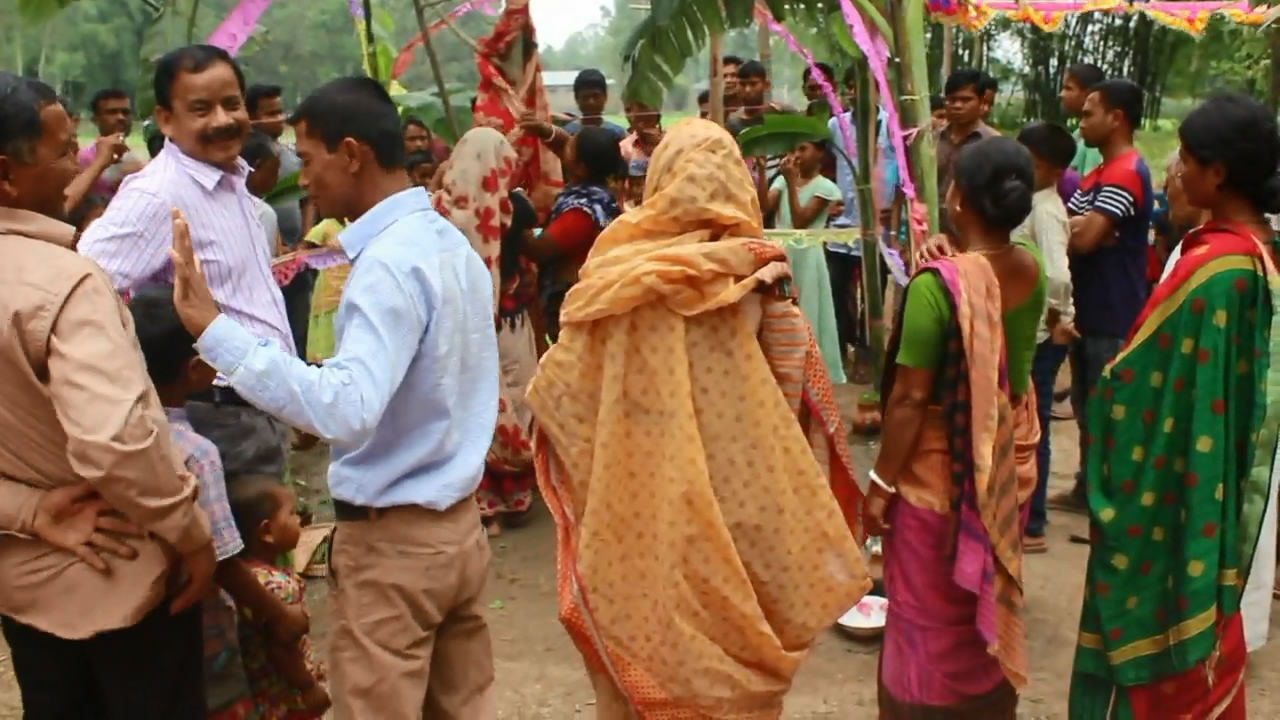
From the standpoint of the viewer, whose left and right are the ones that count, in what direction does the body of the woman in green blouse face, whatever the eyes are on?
facing away from the viewer and to the left of the viewer

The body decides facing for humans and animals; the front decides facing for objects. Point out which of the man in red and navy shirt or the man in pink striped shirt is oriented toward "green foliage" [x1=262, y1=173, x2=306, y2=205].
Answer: the man in red and navy shirt

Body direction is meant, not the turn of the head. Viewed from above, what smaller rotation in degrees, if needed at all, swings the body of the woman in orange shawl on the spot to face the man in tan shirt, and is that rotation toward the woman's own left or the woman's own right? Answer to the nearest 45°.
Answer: approximately 135° to the woman's own left

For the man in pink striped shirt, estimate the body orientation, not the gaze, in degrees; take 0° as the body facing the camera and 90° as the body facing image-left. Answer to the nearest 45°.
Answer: approximately 315°

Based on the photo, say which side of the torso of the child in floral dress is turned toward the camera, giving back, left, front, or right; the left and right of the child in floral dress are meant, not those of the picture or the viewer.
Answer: right

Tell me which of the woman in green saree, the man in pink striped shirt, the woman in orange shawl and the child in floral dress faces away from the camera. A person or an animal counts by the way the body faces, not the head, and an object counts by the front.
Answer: the woman in orange shawl

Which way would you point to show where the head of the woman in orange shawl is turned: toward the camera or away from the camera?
away from the camera

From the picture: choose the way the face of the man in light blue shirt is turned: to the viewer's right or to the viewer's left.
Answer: to the viewer's left

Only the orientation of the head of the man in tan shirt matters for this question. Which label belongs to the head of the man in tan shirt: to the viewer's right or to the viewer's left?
to the viewer's right

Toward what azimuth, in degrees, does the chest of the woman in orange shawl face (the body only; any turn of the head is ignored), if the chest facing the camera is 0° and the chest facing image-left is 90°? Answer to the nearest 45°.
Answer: approximately 180°

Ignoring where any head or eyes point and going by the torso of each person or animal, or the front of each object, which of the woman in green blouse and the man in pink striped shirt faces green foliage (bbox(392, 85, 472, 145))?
the woman in green blouse

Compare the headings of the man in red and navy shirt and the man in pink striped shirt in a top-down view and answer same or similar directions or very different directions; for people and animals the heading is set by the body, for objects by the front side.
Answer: very different directions
